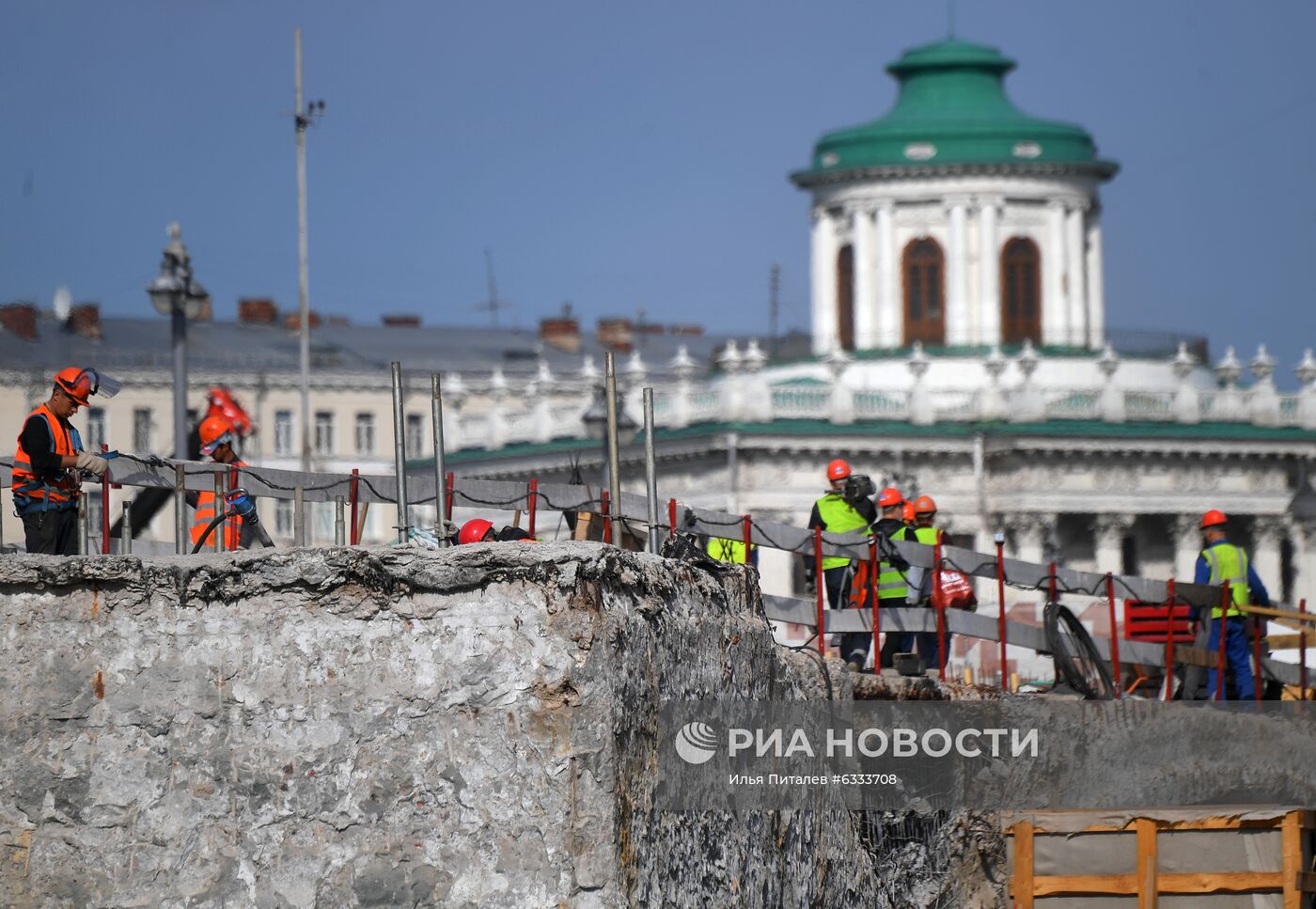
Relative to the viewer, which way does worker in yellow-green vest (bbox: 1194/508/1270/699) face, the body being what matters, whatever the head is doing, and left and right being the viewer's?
facing away from the viewer and to the left of the viewer
